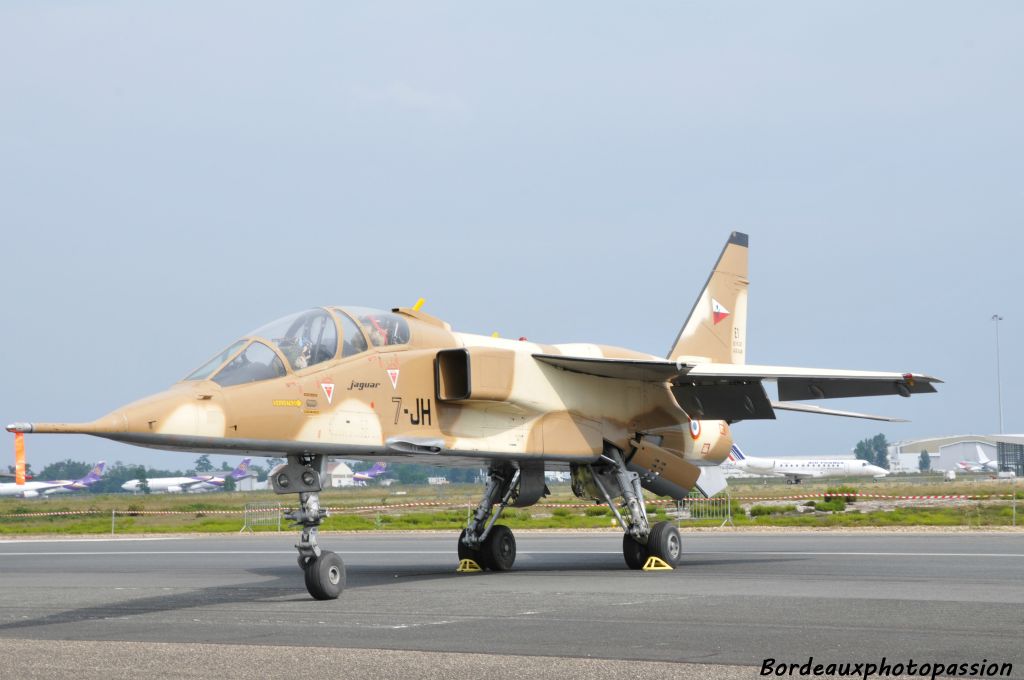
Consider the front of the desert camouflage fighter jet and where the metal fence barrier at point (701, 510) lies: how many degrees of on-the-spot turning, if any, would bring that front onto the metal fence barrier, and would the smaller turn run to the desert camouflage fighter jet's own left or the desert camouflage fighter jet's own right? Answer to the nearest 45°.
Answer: approximately 135° to the desert camouflage fighter jet's own right

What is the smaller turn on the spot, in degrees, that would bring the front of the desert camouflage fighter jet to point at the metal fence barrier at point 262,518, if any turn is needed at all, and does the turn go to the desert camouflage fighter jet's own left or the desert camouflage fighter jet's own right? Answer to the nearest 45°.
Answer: approximately 135° to the desert camouflage fighter jet's own right

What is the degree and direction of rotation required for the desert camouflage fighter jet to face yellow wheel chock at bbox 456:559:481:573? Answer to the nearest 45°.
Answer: approximately 135° to its right

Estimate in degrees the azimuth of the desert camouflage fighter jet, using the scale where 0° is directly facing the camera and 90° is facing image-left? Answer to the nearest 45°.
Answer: approximately 45°
